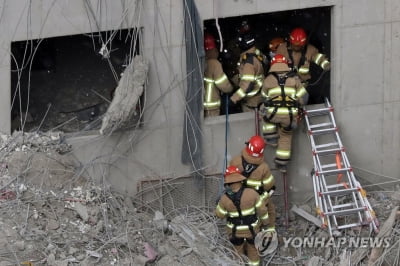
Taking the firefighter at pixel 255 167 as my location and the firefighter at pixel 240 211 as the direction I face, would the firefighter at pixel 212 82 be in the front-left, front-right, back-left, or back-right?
back-right

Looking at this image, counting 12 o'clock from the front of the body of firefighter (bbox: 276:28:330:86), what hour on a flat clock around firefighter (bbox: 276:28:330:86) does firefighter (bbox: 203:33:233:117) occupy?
firefighter (bbox: 203:33:233:117) is roughly at 2 o'clock from firefighter (bbox: 276:28:330:86).

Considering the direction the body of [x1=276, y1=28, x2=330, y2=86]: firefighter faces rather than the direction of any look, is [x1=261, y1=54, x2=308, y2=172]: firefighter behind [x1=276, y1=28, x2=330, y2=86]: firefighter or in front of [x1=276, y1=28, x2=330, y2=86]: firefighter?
in front
